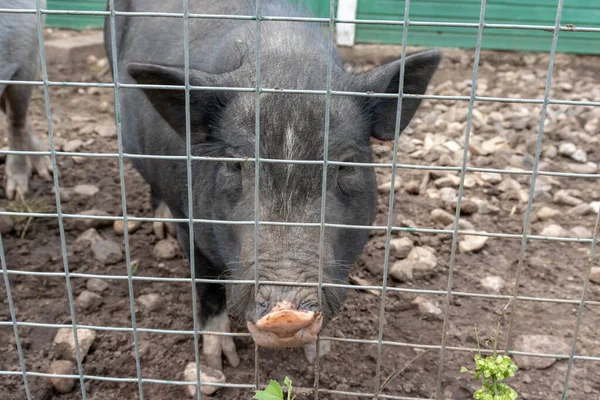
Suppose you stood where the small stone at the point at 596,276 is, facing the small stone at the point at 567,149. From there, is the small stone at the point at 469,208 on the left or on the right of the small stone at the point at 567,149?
left

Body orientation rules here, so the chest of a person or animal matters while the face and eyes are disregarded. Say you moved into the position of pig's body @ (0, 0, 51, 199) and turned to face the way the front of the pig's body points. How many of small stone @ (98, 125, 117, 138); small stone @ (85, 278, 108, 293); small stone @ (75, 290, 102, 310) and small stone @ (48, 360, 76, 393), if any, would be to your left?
3

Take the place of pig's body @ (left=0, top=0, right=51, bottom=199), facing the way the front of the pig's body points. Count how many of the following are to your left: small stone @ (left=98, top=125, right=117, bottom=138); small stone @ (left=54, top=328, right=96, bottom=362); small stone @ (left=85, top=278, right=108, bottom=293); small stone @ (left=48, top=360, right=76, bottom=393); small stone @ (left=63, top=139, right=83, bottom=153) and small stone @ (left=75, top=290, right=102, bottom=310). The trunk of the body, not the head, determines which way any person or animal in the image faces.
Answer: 4

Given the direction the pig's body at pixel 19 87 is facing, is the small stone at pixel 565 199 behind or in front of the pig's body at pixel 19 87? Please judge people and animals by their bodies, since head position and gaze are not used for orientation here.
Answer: behind

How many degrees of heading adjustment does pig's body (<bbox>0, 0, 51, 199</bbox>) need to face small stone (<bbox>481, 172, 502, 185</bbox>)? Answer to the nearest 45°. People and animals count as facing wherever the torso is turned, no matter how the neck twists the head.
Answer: approximately 180°

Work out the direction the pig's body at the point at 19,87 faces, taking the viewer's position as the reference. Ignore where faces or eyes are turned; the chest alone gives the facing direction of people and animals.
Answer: facing to the left of the viewer

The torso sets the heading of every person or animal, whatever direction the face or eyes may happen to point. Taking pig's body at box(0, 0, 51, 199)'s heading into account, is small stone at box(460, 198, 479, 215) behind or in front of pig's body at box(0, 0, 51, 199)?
behind

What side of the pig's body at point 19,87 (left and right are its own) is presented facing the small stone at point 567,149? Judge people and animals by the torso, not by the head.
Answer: back

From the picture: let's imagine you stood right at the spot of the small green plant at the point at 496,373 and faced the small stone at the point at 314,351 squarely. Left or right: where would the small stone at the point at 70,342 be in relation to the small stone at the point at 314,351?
left

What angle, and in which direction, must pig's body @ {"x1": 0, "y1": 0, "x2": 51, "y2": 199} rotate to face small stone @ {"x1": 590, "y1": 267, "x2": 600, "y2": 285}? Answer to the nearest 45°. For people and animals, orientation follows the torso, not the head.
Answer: approximately 135° to its left

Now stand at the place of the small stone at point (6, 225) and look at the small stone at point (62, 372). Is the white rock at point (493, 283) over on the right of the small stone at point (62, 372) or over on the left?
left

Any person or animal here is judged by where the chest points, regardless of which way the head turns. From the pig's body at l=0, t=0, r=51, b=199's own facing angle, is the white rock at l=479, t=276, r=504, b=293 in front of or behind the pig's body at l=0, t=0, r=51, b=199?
behind

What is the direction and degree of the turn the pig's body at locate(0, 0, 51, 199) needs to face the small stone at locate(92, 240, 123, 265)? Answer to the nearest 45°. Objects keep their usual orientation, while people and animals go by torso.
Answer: approximately 135° to its left

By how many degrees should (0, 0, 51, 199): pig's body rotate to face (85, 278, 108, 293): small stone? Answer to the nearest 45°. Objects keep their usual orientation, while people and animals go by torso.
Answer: approximately 90° to its left

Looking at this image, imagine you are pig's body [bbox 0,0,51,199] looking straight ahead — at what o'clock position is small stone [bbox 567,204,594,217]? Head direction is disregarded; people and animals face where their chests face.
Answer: The small stone is roughly at 7 o'clock from the pig's body.
